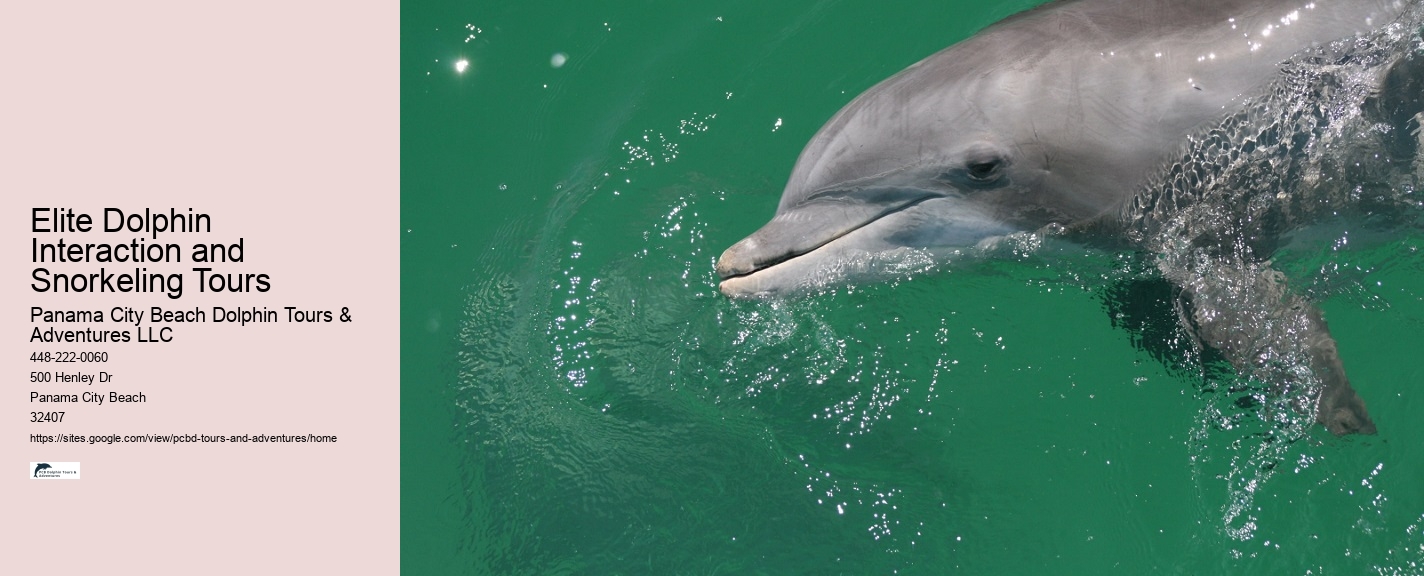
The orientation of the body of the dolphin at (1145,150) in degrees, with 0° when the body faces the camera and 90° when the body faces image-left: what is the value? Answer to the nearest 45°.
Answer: approximately 90°
